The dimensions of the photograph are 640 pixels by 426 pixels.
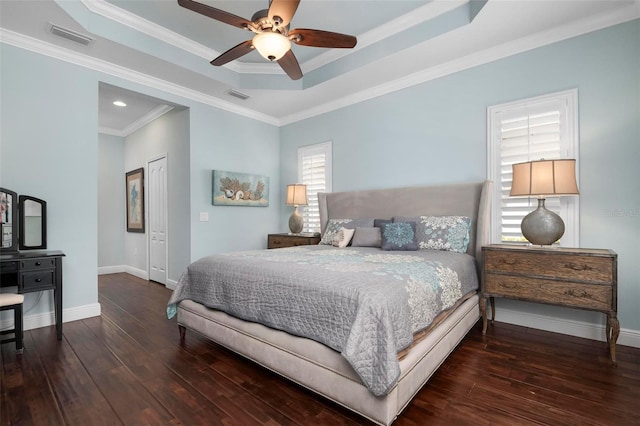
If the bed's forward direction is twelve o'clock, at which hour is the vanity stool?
The vanity stool is roughly at 2 o'clock from the bed.

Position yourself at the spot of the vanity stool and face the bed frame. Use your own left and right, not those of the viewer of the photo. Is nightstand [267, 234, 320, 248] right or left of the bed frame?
left

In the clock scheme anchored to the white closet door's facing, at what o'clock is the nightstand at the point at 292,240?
The nightstand is roughly at 9 o'clock from the white closet door.

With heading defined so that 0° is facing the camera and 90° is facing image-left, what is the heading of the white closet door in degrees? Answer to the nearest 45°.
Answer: approximately 45°

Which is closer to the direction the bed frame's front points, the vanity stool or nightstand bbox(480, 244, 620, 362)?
the vanity stool

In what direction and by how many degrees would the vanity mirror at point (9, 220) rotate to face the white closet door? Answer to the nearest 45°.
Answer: approximately 90° to its left

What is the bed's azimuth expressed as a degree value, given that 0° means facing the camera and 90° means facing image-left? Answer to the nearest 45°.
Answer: approximately 45°

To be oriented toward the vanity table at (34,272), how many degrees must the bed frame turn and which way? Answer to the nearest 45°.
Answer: approximately 45° to its right
